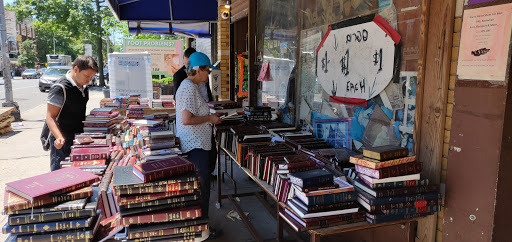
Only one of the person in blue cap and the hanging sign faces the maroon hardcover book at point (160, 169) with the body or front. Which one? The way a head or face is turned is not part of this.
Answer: the hanging sign

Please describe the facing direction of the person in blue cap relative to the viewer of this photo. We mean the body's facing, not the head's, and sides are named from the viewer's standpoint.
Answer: facing to the right of the viewer

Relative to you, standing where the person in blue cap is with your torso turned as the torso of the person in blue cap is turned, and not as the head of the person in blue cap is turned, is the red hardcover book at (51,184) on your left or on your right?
on your right

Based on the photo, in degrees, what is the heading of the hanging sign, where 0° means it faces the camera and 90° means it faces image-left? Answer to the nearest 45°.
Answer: approximately 45°

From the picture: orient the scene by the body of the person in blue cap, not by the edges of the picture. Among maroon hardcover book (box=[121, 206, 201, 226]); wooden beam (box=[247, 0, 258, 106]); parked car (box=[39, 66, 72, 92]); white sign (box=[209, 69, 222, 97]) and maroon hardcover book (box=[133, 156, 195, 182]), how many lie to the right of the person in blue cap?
2

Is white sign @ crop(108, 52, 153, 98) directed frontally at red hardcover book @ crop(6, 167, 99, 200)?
yes

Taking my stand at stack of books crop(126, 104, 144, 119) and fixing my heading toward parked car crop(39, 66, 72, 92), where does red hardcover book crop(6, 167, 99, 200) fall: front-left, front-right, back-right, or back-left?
back-left

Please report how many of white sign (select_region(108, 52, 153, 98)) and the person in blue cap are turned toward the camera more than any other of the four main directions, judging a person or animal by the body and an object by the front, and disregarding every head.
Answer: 1

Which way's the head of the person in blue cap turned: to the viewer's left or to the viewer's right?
to the viewer's right

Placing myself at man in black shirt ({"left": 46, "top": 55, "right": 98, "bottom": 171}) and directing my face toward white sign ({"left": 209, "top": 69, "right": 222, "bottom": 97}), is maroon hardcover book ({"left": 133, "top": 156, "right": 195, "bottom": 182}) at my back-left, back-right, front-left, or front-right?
back-right

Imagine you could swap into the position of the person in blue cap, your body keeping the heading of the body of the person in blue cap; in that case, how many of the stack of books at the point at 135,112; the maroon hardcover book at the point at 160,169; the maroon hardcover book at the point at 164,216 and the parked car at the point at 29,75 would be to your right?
2

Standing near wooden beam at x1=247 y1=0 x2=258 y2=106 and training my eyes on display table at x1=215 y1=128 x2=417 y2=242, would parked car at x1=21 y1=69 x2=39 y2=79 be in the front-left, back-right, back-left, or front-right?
back-right

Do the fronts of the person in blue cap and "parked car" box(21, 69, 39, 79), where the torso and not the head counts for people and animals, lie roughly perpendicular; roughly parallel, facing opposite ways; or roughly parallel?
roughly perpendicular

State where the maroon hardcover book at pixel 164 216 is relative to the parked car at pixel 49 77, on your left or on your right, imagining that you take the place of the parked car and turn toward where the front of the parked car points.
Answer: on your left

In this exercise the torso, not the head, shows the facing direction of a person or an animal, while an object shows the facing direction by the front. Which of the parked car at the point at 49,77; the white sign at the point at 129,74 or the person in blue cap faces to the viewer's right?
the person in blue cap
